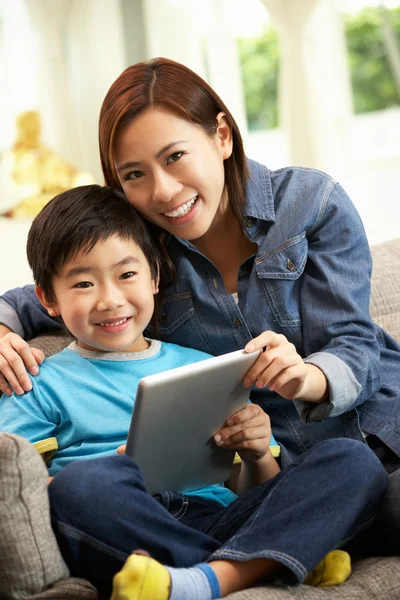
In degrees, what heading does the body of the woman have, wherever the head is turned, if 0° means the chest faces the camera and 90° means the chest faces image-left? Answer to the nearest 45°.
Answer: approximately 45°

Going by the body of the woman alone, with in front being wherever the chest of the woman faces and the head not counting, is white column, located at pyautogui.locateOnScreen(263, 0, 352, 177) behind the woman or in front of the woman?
behind

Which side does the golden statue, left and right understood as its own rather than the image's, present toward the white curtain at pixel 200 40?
left

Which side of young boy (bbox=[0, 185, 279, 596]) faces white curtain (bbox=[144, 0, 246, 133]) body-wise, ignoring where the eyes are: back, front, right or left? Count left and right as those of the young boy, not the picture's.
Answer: back

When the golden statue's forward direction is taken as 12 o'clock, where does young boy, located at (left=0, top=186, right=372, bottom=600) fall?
The young boy is roughly at 12 o'clock from the golden statue.

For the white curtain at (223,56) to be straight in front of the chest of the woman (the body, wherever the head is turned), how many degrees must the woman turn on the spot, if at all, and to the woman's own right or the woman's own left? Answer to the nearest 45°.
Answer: approximately 135° to the woman's own right

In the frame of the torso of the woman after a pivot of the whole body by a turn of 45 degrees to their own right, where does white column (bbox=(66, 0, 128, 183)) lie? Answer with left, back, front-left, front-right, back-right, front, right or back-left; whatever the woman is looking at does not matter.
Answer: right

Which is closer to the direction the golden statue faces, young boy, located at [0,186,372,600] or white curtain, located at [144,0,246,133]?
the young boy

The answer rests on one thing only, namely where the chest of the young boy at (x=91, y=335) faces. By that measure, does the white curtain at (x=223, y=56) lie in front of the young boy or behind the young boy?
behind

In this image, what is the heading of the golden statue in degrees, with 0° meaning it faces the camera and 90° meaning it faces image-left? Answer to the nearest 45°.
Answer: approximately 0°

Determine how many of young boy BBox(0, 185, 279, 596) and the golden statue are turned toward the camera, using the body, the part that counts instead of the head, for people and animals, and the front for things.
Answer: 2

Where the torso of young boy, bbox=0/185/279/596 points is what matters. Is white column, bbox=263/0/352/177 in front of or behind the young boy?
behind
